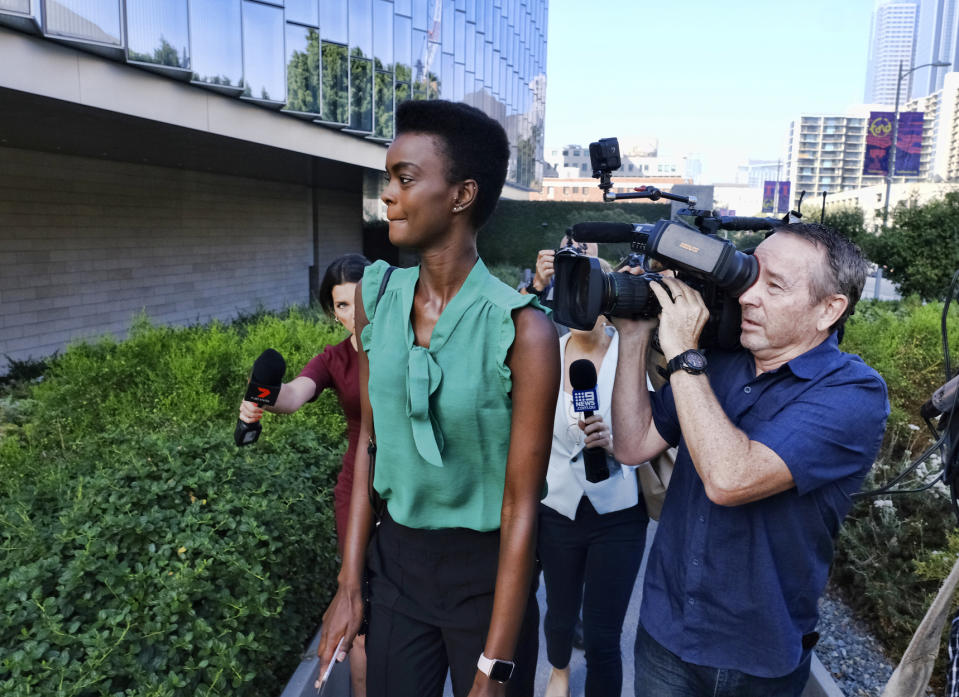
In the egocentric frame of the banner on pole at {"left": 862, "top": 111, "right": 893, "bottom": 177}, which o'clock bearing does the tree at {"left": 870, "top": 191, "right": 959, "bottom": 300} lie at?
The tree is roughly at 12 o'clock from the banner on pole.

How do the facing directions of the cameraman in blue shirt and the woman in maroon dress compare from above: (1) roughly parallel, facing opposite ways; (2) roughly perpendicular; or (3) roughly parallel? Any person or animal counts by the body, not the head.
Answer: roughly perpendicular

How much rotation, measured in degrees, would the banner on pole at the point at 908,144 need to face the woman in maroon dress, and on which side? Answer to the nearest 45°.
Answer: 0° — it already faces them

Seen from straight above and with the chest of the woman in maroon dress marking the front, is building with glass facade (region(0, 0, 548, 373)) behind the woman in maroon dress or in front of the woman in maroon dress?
behind

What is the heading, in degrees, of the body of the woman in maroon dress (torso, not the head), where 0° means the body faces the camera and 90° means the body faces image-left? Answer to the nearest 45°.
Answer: approximately 0°

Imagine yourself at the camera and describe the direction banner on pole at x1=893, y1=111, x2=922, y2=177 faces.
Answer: facing the viewer

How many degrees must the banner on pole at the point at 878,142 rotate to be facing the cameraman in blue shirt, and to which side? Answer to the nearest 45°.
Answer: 0° — it already faces them

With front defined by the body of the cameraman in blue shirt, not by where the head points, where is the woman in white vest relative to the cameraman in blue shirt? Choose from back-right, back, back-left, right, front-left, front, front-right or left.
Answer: right

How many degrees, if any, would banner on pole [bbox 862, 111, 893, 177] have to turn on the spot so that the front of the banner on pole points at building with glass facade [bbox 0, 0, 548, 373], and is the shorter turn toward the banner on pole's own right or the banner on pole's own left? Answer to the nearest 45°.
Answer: approximately 45° to the banner on pole's own right

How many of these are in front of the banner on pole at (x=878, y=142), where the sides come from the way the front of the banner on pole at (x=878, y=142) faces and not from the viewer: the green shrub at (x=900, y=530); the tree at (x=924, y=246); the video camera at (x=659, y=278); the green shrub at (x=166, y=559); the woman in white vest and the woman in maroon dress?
6

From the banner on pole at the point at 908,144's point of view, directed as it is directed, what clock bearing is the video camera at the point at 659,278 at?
The video camera is roughly at 12 o'clock from the banner on pole.

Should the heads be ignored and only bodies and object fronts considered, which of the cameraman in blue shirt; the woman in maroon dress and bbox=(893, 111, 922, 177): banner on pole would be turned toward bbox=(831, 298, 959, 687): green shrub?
the banner on pole

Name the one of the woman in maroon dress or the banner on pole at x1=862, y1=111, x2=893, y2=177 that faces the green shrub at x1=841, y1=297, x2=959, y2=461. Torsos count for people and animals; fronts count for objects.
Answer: the banner on pole

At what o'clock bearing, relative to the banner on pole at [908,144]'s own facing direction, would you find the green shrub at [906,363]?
The green shrub is roughly at 12 o'clock from the banner on pole.

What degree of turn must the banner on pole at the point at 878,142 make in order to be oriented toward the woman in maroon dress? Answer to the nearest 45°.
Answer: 0° — it already faces them

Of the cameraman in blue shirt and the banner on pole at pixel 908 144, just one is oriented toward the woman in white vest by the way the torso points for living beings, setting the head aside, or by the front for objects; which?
the banner on pole

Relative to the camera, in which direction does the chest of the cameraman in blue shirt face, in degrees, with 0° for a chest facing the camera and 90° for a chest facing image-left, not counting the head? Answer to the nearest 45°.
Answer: approximately 45°

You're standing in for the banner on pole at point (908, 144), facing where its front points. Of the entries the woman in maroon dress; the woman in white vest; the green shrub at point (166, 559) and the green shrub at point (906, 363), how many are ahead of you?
4

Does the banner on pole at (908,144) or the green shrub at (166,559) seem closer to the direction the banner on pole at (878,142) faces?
the green shrub
